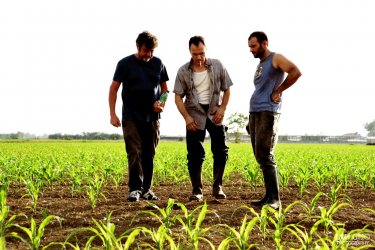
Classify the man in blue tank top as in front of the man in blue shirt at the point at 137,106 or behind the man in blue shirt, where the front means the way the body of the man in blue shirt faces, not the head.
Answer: in front

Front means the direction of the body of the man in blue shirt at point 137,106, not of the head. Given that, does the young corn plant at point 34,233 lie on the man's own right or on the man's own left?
on the man's own right

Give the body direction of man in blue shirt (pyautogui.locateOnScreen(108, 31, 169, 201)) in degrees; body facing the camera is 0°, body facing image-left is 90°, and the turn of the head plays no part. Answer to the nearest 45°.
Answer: approximately 315°

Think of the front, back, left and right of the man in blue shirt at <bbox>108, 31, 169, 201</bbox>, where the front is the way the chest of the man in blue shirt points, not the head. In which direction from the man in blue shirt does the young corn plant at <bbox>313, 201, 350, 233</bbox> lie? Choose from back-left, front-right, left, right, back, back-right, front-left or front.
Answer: front

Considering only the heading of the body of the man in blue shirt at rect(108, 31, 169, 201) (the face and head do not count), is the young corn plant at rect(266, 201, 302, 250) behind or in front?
in front
